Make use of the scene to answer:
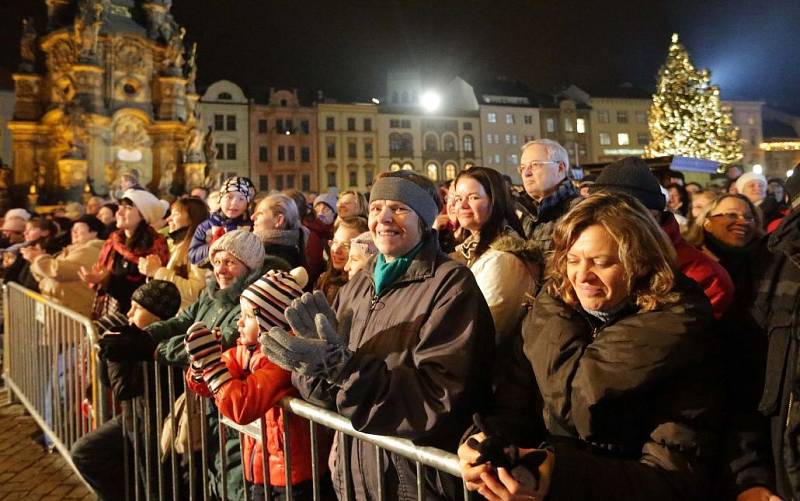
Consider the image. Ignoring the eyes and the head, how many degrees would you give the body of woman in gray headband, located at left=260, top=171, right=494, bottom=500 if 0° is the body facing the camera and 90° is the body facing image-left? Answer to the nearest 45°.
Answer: approximately 45°

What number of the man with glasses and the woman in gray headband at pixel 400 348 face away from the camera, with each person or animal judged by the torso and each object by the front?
0

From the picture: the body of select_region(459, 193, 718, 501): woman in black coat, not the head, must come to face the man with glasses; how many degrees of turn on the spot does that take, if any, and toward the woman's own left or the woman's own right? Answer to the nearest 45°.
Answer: approximately 135° to the woman's own right

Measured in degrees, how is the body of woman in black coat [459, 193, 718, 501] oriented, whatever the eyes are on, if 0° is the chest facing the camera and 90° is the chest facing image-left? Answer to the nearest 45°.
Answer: approximately 45°

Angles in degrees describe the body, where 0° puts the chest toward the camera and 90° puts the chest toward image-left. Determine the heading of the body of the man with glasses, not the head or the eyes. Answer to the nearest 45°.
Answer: approximately 45°

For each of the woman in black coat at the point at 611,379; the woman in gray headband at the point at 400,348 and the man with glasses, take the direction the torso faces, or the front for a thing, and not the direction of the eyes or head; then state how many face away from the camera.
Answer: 0
